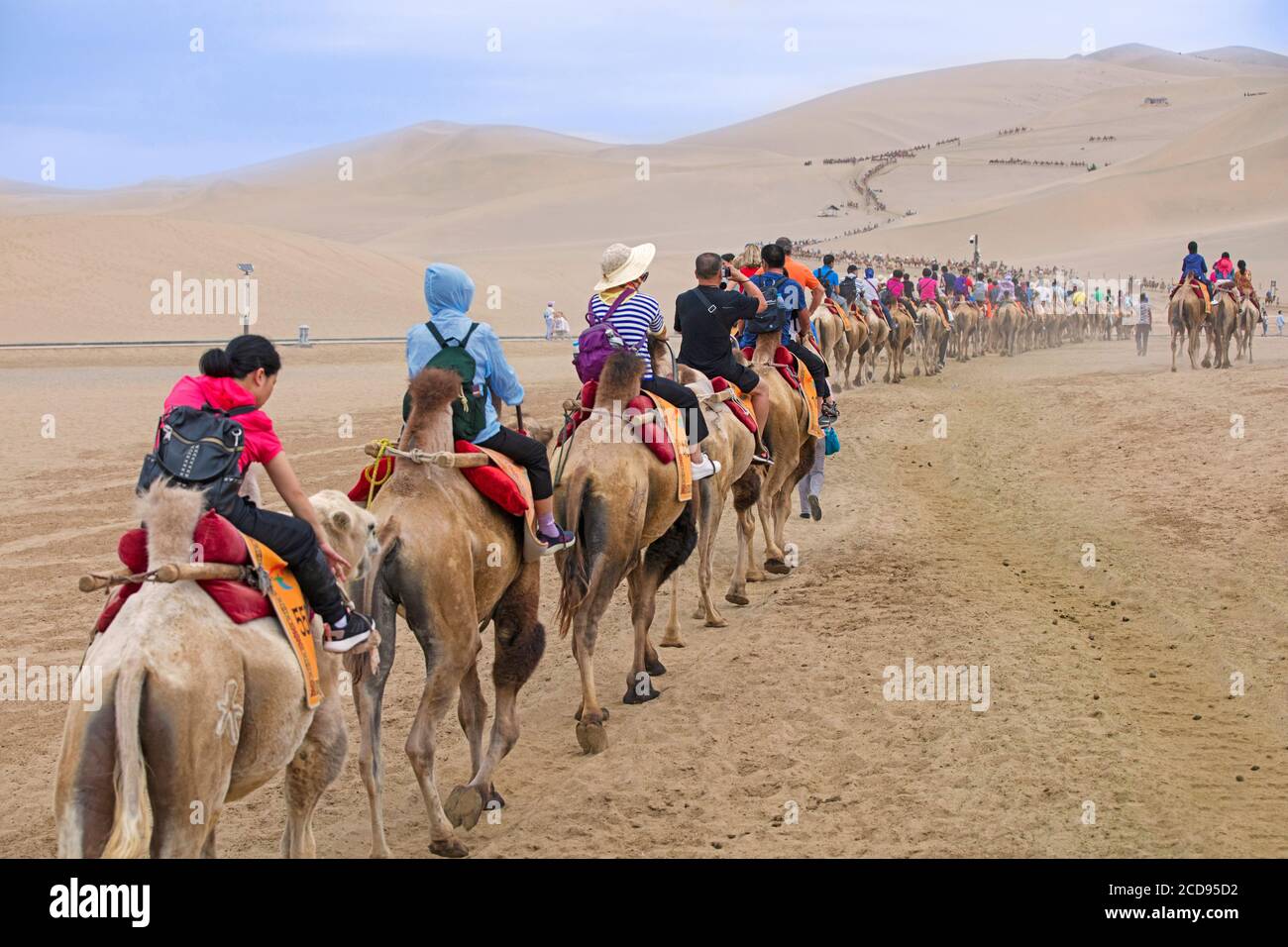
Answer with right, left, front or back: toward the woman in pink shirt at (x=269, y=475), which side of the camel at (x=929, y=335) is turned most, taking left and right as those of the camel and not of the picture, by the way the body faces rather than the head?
back

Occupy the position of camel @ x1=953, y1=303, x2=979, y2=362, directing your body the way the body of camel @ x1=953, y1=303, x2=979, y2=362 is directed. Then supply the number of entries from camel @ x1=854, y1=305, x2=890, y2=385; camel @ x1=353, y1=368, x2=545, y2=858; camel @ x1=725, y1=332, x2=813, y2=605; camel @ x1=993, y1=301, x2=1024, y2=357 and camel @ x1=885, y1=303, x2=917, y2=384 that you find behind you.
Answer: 4

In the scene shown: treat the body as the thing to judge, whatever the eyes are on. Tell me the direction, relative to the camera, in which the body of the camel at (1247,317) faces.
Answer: away from the camera

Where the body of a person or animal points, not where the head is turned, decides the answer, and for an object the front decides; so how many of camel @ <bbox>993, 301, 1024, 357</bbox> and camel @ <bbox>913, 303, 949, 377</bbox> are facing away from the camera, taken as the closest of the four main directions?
2

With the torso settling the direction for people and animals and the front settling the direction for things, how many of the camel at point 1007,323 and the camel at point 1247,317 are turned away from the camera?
2

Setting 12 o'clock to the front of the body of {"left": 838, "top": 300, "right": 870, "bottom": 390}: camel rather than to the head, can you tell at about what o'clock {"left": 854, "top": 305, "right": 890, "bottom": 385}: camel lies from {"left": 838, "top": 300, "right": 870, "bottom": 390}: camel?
{"left": 854, "top": 305, "right": 890, "bottom": 385}: camel is roughly at 11 o'clock from {"left": 838, "top": 300, "right": 870, "bottom": 390}: camel.

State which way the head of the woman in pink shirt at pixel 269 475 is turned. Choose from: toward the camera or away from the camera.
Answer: away from the camera

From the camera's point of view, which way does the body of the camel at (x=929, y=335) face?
away from the camera

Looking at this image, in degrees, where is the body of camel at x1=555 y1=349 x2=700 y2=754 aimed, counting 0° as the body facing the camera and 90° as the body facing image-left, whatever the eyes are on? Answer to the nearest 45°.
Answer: approximately 225°

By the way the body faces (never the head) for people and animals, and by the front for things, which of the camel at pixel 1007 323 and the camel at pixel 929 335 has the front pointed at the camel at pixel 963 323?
the camel at pixel 929 335

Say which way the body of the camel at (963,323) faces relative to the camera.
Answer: away from the camera

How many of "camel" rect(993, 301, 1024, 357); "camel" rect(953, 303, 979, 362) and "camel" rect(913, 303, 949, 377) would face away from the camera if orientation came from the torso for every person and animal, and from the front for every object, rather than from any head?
3

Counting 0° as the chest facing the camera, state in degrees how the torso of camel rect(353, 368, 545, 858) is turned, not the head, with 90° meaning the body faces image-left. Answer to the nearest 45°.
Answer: approximately 225°

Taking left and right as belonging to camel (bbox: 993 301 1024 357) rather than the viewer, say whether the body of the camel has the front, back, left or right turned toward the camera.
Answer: back

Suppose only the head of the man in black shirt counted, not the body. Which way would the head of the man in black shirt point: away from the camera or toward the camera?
away from the camera
